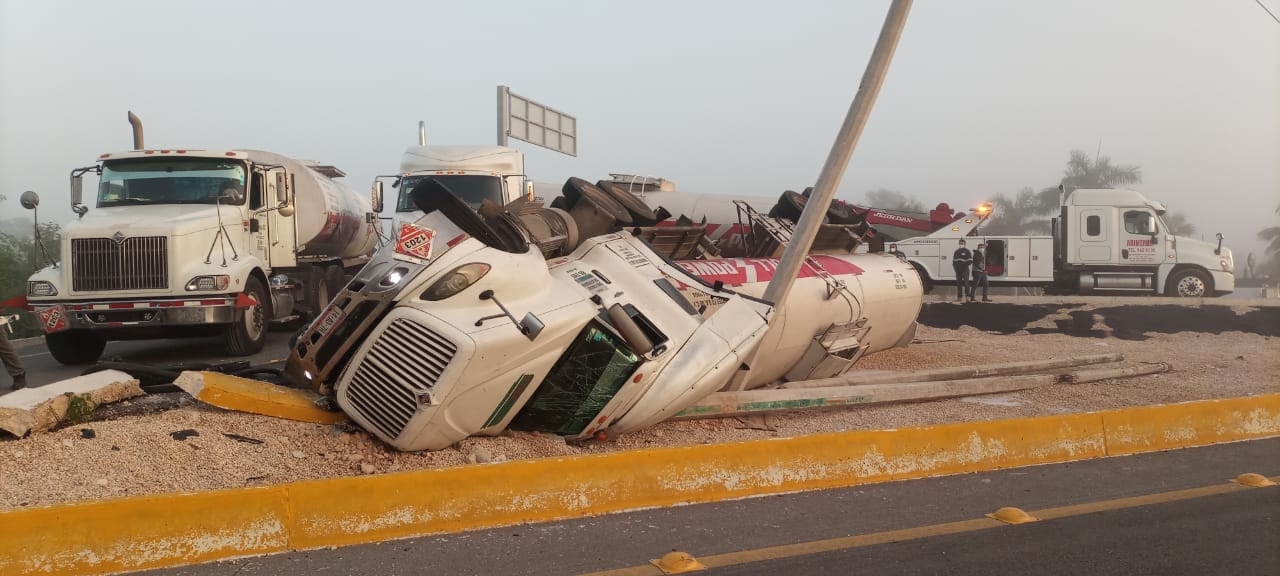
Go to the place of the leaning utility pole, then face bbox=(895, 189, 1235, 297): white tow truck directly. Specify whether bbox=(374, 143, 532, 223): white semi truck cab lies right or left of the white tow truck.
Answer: left

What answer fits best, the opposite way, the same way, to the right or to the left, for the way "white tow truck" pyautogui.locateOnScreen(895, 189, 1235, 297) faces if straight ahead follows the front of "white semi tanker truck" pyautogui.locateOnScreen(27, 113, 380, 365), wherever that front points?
to the left

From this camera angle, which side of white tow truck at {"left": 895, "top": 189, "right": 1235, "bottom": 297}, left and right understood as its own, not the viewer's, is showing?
right

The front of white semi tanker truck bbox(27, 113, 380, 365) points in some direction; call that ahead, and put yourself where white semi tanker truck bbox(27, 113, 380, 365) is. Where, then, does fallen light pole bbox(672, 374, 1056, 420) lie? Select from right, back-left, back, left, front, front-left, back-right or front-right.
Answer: left

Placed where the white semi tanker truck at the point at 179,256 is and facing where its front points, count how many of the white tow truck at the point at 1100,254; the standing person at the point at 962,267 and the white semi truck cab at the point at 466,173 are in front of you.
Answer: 0

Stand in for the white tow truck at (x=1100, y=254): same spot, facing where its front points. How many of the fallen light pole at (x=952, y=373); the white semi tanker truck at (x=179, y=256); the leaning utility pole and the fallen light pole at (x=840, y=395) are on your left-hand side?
0

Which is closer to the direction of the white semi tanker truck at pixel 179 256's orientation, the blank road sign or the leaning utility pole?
the leaning utility pole

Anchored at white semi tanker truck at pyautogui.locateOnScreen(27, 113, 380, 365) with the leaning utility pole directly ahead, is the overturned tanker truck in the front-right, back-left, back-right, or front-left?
front-right

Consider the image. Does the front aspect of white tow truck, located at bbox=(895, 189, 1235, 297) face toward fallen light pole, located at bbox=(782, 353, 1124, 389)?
no

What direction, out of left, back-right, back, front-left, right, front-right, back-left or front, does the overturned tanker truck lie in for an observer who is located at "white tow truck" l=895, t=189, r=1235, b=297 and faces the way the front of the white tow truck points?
right

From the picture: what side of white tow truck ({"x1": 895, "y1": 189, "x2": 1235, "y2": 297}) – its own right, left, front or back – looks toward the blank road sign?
back

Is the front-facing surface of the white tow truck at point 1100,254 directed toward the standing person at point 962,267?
no

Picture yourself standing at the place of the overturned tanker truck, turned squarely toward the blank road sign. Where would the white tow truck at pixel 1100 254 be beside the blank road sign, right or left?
right

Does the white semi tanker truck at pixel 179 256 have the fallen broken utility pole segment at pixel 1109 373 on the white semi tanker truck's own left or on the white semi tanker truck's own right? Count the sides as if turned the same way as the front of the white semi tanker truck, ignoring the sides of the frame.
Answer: on the white semi tanker truck's own left

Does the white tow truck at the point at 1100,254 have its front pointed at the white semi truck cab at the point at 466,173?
no

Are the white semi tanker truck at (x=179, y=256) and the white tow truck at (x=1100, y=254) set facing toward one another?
no

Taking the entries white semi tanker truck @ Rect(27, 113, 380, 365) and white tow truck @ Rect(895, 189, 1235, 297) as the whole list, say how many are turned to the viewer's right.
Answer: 1

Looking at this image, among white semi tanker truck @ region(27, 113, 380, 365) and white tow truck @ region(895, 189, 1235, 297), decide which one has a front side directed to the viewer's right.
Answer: the white tow truck

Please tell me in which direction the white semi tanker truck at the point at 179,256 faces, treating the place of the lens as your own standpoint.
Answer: facing the viewer and to the left of the viewer
